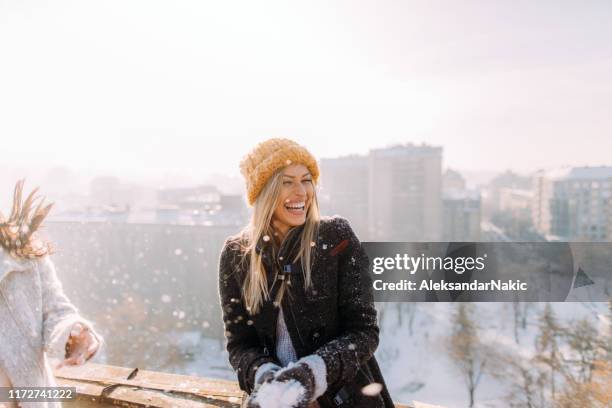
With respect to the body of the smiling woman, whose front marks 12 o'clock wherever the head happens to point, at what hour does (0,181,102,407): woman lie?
The woman is roughly at 3 o'clock from the smiling woman.

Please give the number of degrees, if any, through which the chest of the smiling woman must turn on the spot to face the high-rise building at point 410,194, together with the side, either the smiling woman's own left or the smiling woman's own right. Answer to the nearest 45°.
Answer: approximately 180°

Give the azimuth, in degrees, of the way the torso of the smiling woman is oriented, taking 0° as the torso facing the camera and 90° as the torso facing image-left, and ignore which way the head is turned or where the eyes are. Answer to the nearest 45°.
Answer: approximately 0°

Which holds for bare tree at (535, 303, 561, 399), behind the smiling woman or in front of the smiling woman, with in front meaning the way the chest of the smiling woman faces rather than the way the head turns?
behind

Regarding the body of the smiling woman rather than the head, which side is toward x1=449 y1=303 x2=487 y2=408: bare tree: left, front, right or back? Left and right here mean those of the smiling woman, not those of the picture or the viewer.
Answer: back

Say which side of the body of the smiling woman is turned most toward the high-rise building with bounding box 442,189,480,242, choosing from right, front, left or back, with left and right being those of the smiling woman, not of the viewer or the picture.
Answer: back
